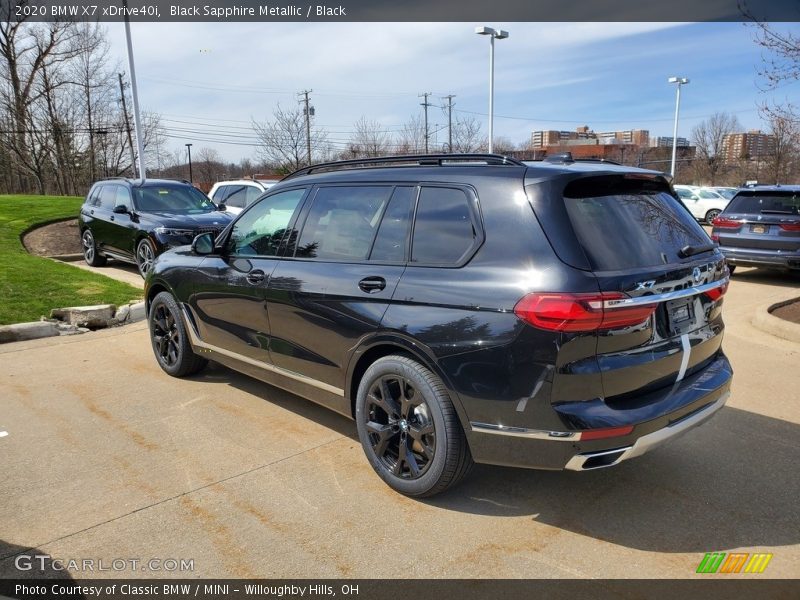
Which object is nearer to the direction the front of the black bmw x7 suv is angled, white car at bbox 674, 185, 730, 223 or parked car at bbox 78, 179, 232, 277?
the parked car

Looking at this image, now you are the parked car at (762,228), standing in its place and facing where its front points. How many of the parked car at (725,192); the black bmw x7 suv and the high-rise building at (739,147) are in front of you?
2

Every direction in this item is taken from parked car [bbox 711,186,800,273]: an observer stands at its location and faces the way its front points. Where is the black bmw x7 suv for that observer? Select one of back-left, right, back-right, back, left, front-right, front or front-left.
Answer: back

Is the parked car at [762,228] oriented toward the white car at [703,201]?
yes

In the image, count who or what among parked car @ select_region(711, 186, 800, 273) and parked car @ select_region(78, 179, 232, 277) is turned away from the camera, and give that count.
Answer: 1

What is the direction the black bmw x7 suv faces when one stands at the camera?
facing away from the viewer and to the left of the viewer

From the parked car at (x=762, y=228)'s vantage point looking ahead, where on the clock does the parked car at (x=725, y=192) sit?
the parked car at (x=725, y=192) is roughly at 12 o'clock from the parked car at (x=762, y=228).

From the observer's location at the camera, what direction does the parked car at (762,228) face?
facing away from the viewer

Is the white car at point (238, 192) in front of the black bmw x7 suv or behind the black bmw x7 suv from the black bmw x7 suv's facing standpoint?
in front

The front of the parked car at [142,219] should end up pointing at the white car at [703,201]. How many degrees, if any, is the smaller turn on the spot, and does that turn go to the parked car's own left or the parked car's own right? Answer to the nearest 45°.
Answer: approximately 45° to the parked car's own left

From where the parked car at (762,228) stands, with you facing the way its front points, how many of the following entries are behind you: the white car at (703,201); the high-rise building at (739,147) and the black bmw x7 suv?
1

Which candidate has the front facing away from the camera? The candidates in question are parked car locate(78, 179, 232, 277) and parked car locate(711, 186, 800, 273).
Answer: parked car locate(711, 186, 800, 273)

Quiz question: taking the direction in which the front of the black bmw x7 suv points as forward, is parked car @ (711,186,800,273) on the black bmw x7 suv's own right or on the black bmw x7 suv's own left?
on the black bmw x7 suv's own right

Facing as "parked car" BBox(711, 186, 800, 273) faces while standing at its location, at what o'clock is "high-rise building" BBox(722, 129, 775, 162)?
The high-rise building is roughly at 12 o'clock from the parked car.

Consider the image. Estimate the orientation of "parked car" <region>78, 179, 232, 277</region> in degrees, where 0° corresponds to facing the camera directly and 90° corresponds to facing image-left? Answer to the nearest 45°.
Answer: approximately 315°

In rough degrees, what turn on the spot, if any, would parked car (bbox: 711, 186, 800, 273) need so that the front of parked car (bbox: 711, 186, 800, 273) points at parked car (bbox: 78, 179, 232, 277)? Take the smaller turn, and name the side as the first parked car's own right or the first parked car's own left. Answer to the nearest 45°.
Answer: approximately 135° to the first parked car's own left
